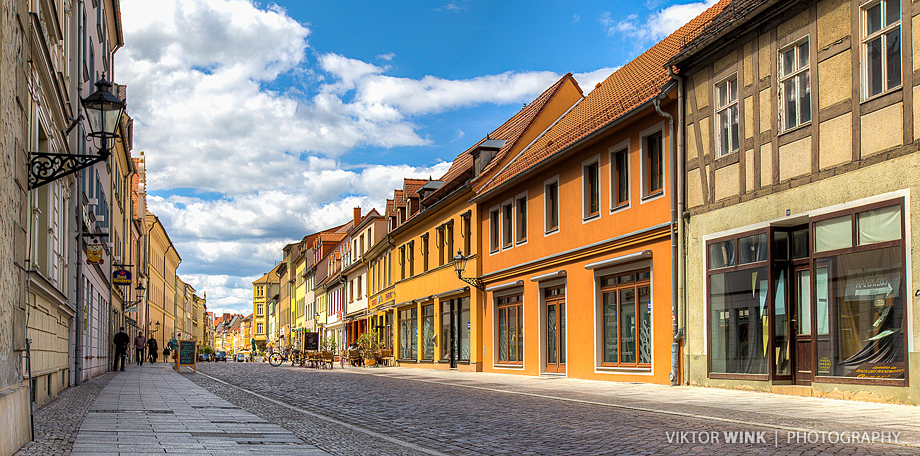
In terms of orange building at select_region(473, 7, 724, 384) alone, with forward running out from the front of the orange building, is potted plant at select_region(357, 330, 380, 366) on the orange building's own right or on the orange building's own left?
on the orange building's own right

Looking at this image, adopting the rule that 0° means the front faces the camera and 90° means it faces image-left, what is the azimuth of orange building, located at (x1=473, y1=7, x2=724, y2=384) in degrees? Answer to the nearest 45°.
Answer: approximately 45°

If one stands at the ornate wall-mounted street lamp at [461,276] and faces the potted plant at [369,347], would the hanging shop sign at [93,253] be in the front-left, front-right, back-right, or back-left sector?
back-left

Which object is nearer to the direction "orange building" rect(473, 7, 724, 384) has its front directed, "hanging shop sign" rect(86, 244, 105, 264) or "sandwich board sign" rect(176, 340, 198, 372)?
the hanging shop sign

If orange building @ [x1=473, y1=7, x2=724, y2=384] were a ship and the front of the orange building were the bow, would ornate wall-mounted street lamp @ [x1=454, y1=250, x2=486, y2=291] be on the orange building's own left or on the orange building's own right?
on the orange building's own right

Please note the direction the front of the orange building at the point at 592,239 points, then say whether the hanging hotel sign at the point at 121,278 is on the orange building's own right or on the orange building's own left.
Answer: on the orange building's own right

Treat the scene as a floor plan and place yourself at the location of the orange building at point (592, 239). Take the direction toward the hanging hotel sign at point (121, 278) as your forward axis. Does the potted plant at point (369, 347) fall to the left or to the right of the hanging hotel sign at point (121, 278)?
right
